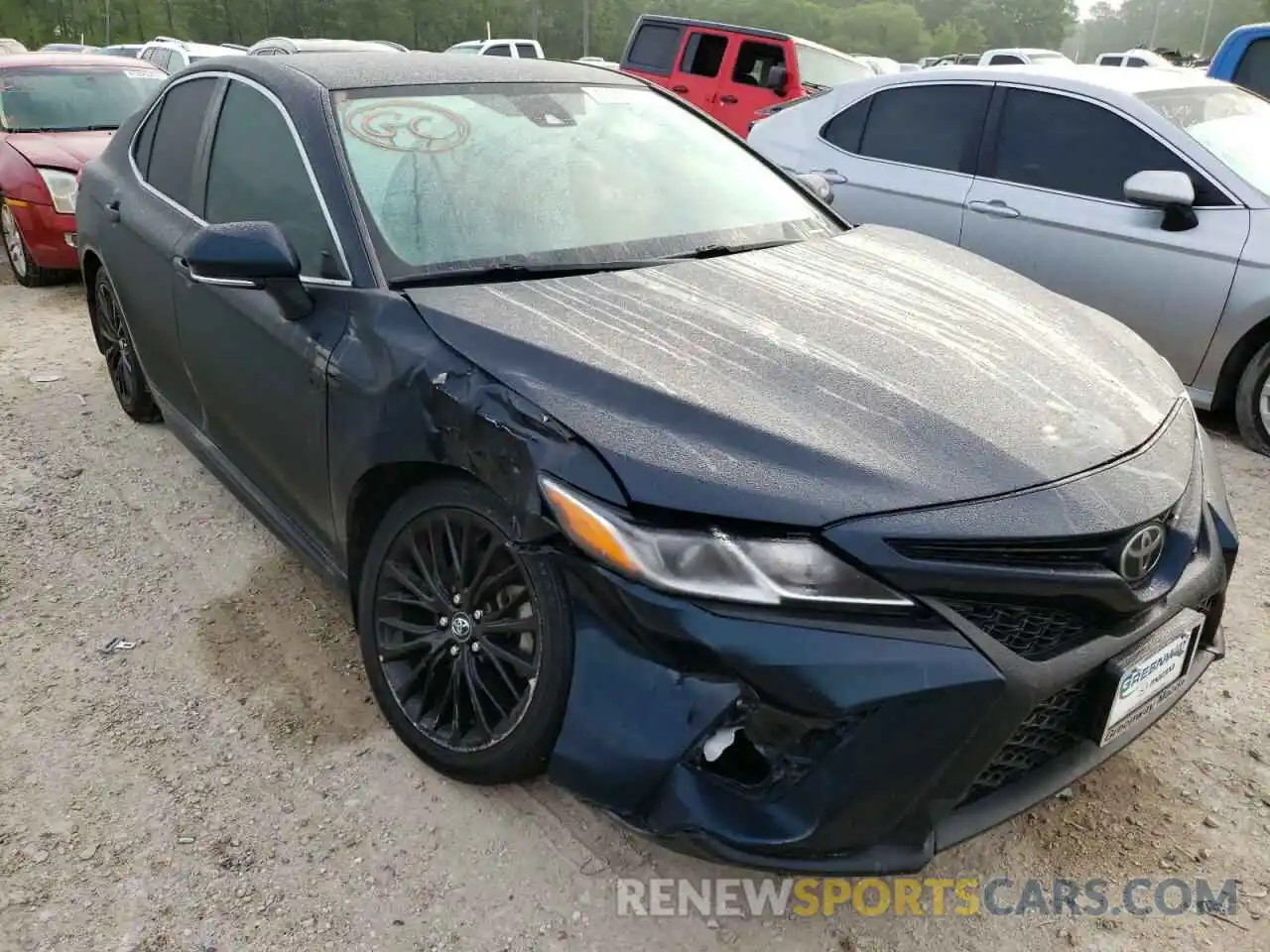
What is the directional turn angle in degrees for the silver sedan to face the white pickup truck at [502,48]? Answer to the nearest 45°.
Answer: approximately 180°

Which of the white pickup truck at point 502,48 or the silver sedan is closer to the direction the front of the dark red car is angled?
the silver sedan

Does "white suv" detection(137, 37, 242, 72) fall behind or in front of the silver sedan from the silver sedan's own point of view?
behind

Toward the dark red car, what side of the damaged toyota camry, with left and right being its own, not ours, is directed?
back

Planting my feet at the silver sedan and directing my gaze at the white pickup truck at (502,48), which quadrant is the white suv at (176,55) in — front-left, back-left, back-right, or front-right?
front-left

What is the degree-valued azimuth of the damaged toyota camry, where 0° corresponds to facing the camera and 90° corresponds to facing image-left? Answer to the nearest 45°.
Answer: approximately 315°

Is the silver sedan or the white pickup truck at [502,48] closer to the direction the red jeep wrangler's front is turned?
the silver sedan

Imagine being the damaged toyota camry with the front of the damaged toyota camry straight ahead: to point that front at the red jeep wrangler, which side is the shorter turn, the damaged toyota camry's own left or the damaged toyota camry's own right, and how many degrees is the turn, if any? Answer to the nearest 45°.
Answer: approximately 135° to the damaged toyota camry's own left

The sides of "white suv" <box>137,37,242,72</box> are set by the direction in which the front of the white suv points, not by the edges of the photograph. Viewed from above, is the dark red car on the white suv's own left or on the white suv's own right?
on the white suv's own right

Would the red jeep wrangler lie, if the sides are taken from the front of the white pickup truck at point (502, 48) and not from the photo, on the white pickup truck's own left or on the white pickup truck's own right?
on the white pickup truck's own left

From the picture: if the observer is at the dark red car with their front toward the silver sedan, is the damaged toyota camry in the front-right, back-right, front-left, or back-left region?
front-right

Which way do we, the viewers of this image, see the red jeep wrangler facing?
facing the viewer and to the right of the viewer

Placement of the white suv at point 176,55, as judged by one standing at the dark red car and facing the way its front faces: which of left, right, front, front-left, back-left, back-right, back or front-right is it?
back-left
